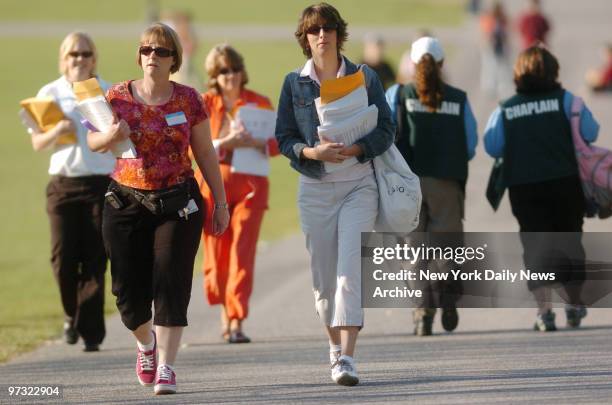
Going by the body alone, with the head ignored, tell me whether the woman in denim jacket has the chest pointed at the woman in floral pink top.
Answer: no

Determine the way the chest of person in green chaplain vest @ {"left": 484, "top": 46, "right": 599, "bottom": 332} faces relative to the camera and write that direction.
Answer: away from the camera

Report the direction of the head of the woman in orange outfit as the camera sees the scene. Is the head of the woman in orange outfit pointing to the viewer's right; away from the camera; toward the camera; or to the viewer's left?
toward the camera

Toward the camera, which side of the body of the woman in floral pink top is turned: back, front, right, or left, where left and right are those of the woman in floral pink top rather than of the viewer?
front

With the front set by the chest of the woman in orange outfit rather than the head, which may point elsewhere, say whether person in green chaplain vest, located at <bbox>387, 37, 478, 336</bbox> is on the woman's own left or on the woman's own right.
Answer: on the woman's own left

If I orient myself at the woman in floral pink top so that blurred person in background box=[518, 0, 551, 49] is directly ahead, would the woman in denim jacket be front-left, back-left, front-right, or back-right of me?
front-right

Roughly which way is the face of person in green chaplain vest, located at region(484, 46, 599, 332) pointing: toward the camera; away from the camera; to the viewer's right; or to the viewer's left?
away from the camera

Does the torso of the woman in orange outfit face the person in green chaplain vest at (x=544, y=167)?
no

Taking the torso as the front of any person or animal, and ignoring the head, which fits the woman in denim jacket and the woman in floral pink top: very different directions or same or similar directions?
same or similar directions

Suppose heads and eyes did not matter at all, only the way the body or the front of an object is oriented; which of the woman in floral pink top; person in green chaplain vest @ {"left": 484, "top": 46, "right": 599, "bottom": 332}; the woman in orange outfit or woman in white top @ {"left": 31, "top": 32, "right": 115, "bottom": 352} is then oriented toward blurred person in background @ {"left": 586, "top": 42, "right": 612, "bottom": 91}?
the person in green chaplain vest

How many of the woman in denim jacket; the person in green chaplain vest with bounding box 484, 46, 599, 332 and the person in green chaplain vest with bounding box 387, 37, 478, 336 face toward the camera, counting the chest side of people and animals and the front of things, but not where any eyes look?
1

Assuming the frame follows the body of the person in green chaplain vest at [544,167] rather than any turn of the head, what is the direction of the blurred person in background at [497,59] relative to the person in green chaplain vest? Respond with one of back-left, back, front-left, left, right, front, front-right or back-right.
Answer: front

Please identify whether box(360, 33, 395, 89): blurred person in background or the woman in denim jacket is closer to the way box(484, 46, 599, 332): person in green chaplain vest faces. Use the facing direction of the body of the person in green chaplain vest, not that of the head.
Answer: the blurred person in background

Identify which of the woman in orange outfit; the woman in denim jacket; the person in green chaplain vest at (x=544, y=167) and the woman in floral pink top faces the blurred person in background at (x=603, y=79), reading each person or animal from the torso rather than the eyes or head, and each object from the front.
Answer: the person in green chaplain vest

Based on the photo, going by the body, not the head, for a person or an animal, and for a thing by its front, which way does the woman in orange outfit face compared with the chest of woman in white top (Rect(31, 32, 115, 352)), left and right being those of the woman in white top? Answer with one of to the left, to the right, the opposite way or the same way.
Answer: the same way

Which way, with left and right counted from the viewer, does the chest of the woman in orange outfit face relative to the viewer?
facing the viewer
